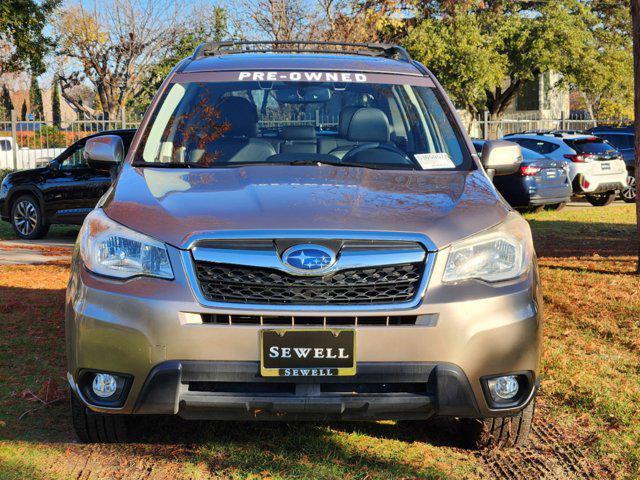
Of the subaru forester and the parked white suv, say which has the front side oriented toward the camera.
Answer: the subaru forester

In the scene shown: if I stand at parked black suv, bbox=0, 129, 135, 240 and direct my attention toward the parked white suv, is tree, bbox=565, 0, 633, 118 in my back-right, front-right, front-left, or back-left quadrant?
front-left

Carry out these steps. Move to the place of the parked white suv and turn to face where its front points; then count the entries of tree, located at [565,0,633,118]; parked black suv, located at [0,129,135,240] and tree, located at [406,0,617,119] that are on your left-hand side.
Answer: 1

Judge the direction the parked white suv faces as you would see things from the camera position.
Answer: facing away from the viewer and to the left of the viewer

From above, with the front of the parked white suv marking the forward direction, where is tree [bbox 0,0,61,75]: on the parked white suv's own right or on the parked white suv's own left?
on the parked white suv's own left

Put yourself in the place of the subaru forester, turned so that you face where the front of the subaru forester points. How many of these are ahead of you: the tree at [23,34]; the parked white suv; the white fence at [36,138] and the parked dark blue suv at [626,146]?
0

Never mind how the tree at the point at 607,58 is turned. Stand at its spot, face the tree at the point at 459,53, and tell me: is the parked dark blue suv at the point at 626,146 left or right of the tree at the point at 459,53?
left

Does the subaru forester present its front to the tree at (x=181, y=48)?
no

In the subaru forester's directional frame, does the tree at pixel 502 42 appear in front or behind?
behind

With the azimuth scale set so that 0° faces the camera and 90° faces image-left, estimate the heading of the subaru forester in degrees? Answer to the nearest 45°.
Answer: approximately 0°

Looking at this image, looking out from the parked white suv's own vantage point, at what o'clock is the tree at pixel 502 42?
The tree is roughly at 1 o'clock from the parked white suv.

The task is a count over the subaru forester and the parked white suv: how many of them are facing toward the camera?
1

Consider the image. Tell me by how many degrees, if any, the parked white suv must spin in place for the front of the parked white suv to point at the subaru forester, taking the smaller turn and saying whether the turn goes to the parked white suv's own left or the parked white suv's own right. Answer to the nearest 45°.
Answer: approximately 135° to the parked white suv's own left

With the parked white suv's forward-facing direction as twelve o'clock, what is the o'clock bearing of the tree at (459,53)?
The tree is roughly at 1 o'clock from the parked white suv.

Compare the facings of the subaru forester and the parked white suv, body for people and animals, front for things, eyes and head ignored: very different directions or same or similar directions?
very different directions

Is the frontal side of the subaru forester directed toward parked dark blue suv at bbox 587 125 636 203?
no

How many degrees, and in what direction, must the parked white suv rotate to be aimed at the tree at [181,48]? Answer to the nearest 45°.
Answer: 0° — it already faces it

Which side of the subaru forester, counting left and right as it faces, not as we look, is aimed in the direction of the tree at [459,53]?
back

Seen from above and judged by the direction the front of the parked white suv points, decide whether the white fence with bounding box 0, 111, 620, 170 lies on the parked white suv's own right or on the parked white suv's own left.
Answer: on the parked white suv's own left

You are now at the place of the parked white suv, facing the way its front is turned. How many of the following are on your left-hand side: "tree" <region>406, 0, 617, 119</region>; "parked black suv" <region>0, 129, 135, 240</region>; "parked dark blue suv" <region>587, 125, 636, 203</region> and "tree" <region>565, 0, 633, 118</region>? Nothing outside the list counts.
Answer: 1
